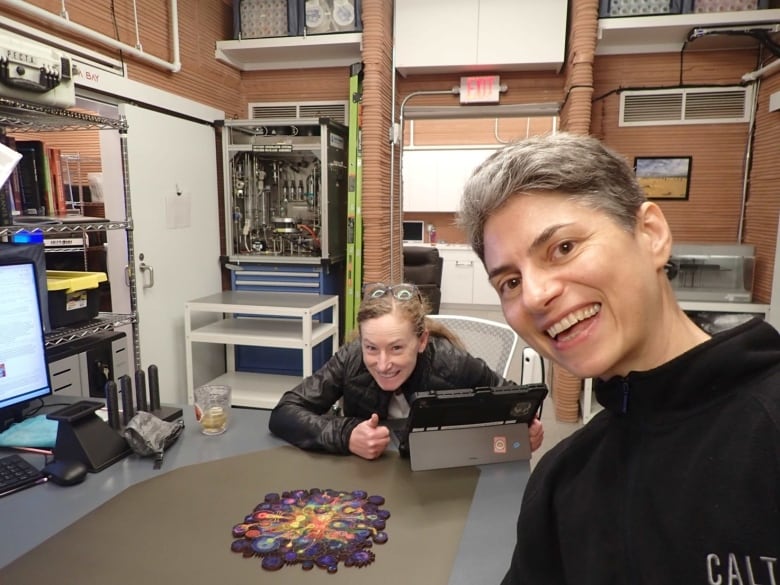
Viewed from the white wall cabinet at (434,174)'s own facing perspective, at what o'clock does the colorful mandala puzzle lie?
The colorful mandala puzzle is roughly at 12 o'clock from the white wall cabinet.

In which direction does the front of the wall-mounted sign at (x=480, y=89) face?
toward the camera

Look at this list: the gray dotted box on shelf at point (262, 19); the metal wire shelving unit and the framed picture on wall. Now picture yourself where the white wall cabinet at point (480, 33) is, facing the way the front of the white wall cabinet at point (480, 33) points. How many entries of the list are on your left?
1

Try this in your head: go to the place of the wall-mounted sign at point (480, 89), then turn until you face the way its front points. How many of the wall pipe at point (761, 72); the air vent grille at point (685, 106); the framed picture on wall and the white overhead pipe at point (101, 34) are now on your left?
3

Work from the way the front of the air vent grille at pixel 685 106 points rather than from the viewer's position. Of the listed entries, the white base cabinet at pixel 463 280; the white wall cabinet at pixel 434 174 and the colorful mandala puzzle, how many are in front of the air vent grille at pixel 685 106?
1

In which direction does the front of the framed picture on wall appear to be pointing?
toward the camera

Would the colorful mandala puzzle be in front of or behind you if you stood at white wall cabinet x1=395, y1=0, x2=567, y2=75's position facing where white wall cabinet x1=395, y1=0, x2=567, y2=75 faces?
in front

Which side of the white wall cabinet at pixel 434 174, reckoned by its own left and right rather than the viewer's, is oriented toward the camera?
front

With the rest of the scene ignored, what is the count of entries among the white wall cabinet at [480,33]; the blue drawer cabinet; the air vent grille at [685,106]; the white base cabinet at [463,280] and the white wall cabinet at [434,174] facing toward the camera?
5

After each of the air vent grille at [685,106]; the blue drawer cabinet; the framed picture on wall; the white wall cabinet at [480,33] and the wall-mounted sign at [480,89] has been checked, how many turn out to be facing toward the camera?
5

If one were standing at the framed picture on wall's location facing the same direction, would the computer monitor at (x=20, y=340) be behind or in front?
in front

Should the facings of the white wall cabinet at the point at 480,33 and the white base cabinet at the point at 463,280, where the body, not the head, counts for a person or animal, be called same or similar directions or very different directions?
same or similar directions

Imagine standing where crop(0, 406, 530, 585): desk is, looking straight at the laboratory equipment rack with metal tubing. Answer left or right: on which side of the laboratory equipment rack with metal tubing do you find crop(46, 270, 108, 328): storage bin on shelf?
left

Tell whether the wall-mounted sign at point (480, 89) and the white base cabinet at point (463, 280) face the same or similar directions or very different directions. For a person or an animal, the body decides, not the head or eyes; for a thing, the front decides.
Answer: same or similar directions

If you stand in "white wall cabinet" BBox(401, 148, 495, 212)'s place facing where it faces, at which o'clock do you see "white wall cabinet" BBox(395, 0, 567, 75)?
"white wall cabinet" BBox(395, 0, 567, 75) is roughly at 12 o'clock from "white wall cabinet" BBox(401, 148, 495, 212).

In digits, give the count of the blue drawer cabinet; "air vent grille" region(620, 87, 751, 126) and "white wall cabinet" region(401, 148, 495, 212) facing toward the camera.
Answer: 3
